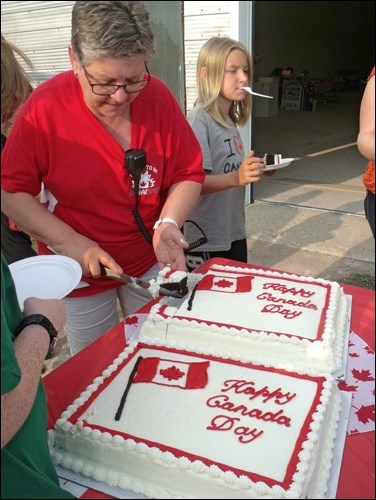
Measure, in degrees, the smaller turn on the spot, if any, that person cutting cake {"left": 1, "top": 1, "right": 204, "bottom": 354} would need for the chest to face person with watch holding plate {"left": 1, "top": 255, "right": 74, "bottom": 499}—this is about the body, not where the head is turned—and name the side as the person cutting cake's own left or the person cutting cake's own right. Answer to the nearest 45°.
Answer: approximately 45° to the person cutting cake's own right

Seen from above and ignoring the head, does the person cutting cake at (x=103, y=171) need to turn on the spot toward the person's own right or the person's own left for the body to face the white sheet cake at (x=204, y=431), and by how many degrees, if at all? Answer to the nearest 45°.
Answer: approximately 45° to the person's own right

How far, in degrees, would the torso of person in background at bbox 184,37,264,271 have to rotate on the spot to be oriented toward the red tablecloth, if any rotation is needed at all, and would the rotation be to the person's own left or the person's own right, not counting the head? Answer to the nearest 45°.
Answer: approximately 45° to the person's own right

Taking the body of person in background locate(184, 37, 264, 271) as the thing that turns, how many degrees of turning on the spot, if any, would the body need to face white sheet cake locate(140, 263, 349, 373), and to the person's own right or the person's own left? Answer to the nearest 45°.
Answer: approximately 45° to the person's own right

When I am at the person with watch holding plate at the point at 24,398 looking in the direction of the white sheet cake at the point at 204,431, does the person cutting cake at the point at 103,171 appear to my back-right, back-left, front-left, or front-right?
front-left

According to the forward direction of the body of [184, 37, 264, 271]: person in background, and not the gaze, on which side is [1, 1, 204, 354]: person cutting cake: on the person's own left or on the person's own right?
on the person's own right

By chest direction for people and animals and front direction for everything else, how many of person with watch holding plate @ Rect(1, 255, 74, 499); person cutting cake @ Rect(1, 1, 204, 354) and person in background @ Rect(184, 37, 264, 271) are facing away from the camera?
0

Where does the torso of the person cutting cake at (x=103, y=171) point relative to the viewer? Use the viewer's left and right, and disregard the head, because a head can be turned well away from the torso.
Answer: facing the viewer and to the right of the viewer

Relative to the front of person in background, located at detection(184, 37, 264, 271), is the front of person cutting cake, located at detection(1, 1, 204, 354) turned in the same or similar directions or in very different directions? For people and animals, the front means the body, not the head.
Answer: same or similar directions

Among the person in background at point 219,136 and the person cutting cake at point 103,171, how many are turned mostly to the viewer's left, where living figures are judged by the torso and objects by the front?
0

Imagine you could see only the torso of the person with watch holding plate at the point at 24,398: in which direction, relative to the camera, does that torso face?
to the viewer's right

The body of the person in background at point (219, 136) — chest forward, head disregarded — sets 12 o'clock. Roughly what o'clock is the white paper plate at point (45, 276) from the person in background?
The white paper plate is roughly at 2 o'clock from the person in background.

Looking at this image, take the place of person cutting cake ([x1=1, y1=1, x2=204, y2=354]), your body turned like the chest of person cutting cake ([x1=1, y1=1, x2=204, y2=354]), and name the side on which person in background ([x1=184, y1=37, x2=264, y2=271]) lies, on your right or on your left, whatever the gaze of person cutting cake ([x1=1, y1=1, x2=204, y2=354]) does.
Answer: on your left
